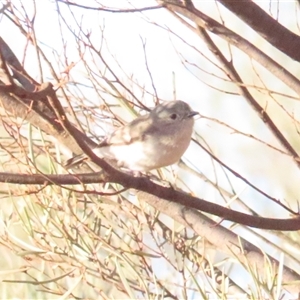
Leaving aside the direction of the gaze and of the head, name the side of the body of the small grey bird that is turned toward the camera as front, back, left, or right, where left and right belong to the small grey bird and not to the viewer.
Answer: right
